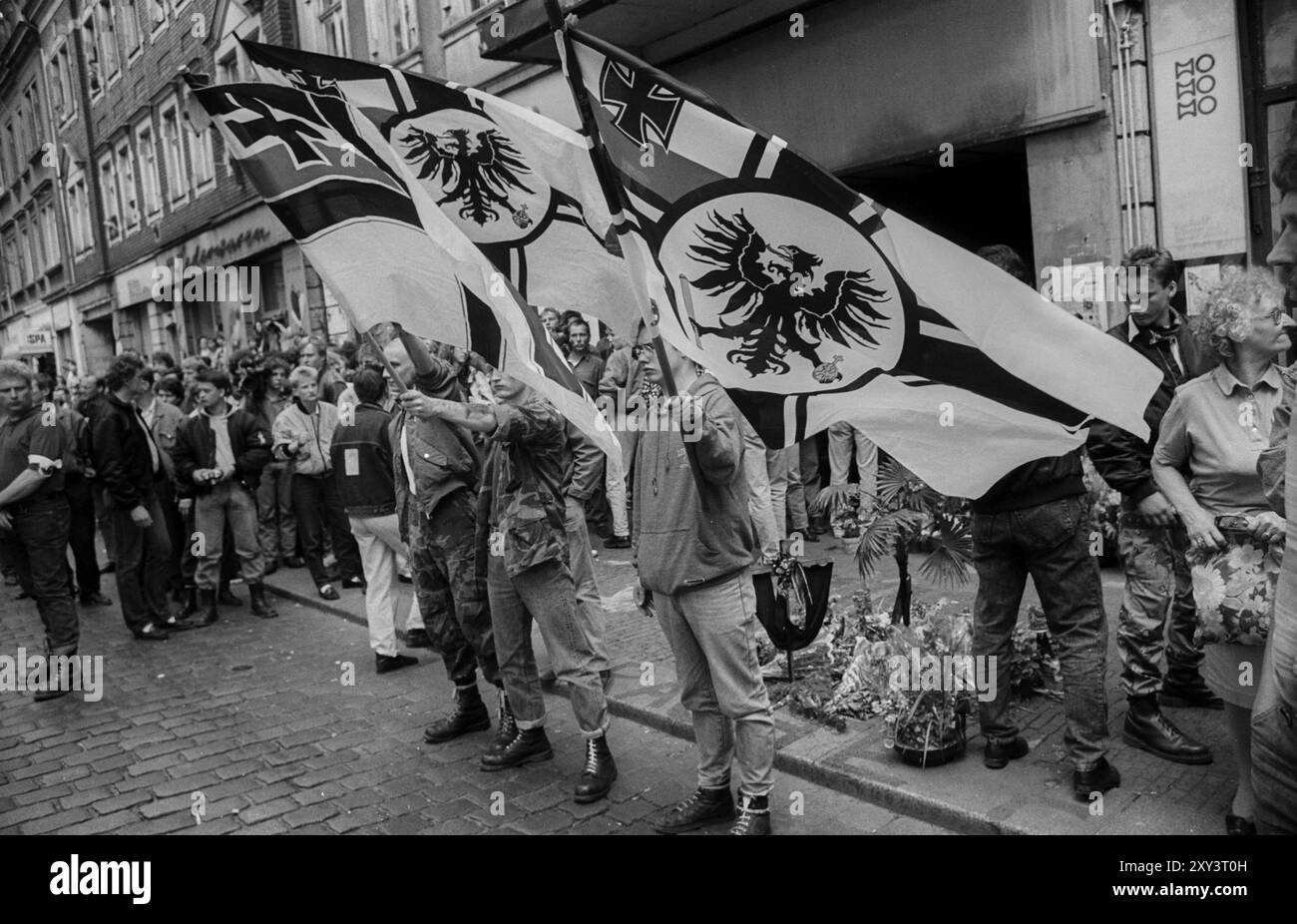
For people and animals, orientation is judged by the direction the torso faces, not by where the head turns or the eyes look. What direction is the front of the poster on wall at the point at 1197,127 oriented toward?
toward the camera

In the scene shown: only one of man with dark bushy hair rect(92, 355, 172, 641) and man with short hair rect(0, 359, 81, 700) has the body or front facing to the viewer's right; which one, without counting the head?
man with dark bushy hair rect(92, 355, 172, 641)

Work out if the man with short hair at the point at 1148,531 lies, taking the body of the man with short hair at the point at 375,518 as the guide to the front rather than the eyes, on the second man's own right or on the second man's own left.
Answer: on the second man's own right

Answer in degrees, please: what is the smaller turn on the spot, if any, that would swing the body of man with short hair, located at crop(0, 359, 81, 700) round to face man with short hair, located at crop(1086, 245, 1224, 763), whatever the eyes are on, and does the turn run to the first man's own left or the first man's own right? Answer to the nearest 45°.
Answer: approximately 90° to the first man's own left

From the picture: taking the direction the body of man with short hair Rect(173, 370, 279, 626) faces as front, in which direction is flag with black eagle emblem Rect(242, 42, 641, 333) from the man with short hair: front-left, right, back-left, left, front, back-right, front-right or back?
front

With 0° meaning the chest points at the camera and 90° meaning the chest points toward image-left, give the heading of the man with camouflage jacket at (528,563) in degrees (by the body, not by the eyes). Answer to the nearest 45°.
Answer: approximately 45°

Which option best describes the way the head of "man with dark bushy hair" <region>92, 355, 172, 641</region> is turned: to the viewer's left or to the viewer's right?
to the viewer's right

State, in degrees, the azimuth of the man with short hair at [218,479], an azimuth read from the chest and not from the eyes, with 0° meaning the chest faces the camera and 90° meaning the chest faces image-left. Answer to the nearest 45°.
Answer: approximately 0°

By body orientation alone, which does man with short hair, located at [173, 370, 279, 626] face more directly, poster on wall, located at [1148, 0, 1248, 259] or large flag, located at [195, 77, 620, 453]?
the large flag

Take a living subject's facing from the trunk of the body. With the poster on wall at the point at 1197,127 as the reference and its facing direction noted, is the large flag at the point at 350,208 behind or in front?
in front

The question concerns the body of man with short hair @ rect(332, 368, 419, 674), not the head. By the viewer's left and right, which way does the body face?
facing away from the viewer and to the right of the viewer

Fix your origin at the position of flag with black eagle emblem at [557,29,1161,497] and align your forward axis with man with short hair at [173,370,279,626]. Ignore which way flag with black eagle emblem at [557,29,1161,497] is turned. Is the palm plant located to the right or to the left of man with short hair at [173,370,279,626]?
right

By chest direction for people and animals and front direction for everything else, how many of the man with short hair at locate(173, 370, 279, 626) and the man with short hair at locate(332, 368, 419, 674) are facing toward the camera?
1
